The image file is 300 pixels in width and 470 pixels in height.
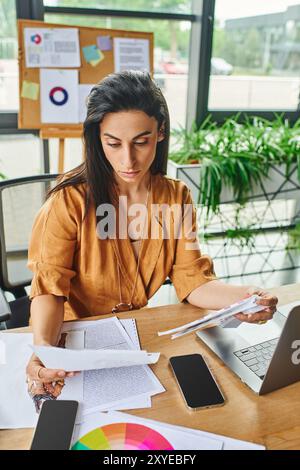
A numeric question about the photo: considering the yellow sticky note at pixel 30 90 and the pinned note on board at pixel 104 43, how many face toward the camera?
2

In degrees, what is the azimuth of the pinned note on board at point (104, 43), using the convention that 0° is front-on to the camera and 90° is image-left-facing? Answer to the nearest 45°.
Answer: approximately 0°

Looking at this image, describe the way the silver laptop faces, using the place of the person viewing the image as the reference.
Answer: facing away from the viewer and to the left of the viewer

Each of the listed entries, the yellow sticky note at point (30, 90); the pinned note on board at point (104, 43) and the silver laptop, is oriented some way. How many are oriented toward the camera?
2

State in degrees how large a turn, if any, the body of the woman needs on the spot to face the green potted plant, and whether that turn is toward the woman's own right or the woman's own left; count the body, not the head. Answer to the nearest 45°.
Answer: approximately 135° to the woman's own left
